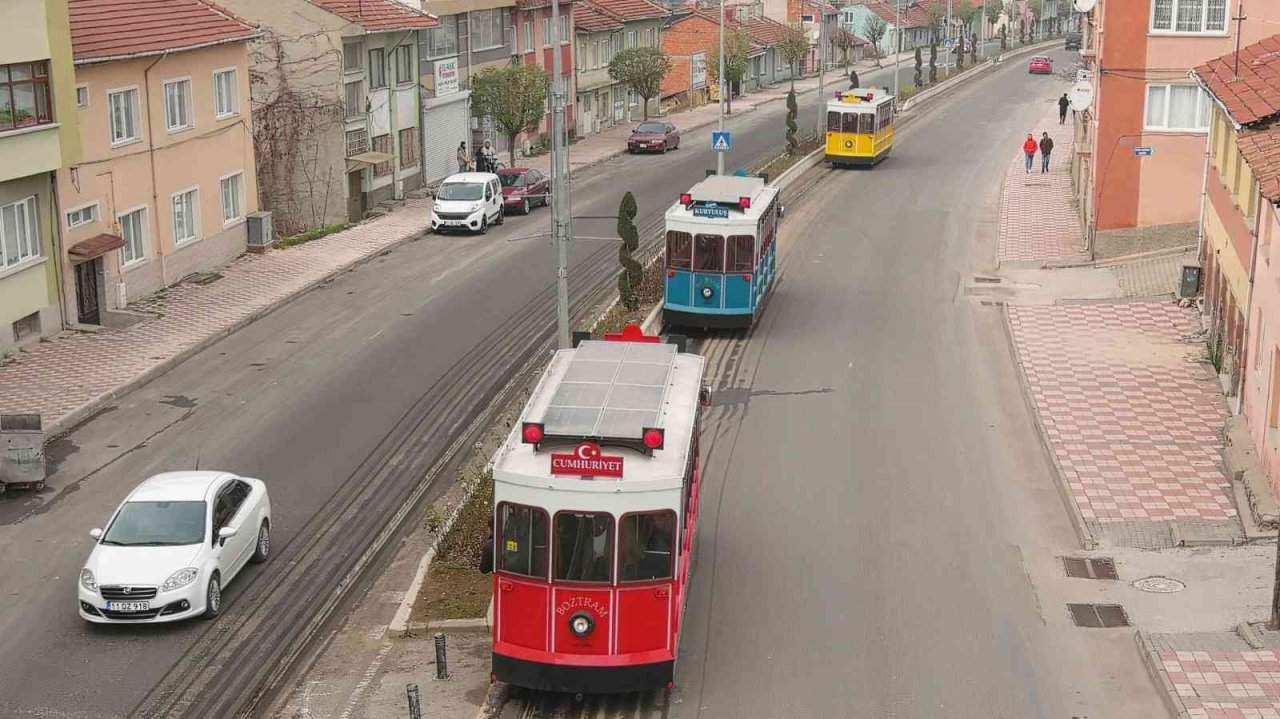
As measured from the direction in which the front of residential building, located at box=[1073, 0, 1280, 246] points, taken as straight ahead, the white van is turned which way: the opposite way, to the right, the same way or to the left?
to the left

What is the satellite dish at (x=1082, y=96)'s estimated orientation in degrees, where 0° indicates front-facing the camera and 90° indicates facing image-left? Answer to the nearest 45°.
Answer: approximately 45°

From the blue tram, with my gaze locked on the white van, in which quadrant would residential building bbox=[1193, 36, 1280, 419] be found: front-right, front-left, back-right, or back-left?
back-right

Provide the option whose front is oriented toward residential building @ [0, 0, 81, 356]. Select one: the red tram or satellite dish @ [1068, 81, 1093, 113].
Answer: the satellite dish

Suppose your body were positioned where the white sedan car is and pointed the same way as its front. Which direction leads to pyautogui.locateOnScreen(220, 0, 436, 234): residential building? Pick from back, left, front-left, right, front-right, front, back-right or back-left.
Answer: back-right

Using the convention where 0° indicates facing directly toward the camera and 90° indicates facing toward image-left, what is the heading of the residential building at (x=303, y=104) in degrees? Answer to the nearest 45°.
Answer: approximately 315°

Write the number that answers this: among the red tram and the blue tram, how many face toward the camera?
2

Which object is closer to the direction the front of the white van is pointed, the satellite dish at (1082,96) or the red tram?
the red tram

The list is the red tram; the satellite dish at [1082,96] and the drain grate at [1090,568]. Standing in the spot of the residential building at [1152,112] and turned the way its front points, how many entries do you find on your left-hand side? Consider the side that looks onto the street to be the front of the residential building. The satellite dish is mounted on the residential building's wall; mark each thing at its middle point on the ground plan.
2

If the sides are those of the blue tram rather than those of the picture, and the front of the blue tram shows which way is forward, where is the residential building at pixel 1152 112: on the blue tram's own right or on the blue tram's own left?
on the blue tram's own left

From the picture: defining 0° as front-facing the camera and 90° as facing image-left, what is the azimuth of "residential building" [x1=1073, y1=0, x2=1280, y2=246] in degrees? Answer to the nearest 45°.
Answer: approximately 90°

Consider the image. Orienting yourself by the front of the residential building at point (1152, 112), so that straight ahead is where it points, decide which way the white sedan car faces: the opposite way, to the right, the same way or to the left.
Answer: to the left

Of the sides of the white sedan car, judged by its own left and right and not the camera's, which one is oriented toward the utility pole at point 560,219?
back

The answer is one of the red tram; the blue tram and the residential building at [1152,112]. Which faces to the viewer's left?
the residential building

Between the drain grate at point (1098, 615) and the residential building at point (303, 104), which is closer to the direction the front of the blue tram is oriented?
the drain grate
